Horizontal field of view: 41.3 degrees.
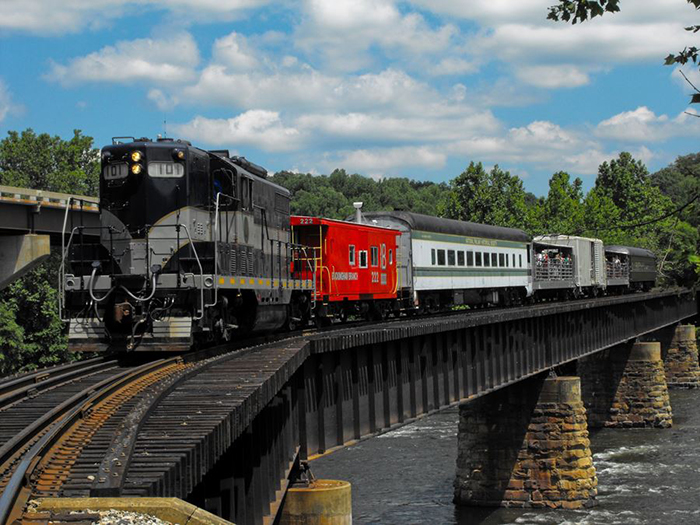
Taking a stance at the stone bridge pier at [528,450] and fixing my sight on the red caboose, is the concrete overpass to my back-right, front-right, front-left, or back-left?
front-right

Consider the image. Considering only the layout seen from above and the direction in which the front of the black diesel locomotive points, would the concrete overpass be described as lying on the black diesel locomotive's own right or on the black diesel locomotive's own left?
on the black diesel locomotive's own right

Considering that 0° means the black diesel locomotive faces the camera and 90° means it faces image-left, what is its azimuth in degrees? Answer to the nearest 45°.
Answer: approximately 45°

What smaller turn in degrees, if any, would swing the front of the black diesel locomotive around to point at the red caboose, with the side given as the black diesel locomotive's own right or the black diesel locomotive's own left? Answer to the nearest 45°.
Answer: approximately 180°

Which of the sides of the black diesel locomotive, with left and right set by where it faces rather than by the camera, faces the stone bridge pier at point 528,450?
back
